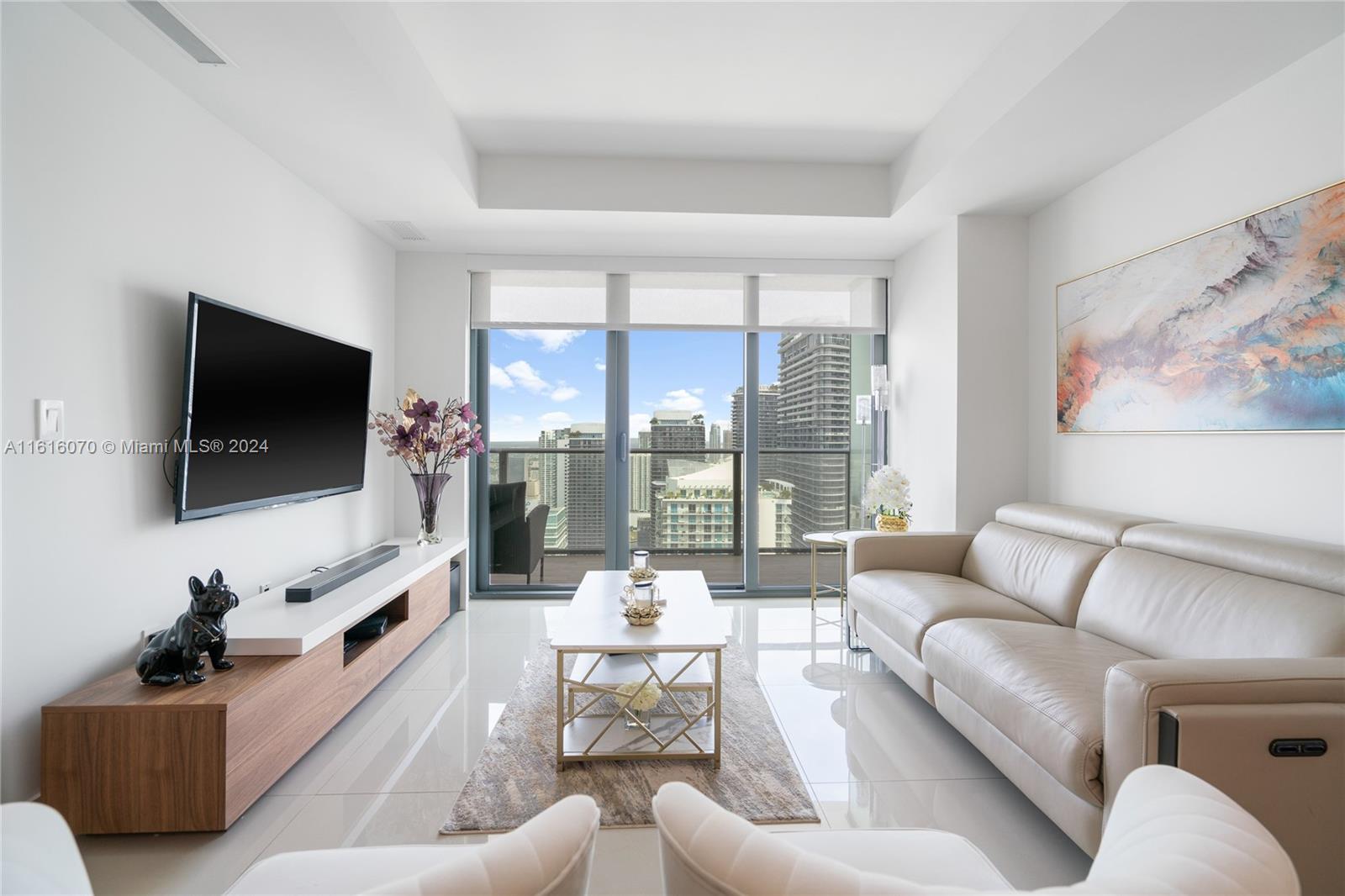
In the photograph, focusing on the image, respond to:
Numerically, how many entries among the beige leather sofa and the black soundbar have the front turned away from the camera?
0

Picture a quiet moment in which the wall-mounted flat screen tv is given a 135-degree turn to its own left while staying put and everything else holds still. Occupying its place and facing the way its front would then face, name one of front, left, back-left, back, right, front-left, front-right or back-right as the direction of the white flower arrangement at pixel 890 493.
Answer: right

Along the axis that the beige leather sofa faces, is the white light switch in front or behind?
in front

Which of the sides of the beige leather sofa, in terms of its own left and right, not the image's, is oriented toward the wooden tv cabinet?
front

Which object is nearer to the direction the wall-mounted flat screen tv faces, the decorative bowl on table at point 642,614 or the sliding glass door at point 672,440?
the decorative bowl on table

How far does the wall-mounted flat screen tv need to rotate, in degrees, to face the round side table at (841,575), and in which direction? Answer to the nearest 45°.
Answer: approximately 45° to its left

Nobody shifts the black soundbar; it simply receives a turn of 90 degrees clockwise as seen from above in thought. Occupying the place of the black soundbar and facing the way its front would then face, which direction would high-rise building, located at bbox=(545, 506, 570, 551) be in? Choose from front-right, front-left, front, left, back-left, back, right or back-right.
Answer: back

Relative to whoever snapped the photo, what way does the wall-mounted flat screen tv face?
facing the viewer and to the right of the viewer

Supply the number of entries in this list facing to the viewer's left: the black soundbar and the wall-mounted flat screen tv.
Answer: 0

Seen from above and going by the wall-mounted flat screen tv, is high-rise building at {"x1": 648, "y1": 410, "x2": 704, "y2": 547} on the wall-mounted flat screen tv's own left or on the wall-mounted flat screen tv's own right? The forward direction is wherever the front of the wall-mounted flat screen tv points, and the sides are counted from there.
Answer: on the wall-mounted flat screen tv's own left
